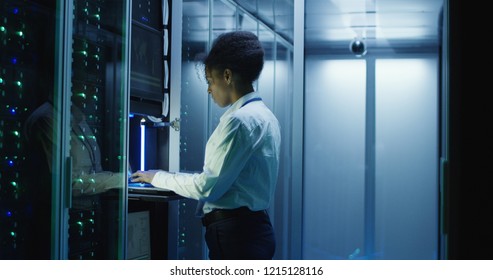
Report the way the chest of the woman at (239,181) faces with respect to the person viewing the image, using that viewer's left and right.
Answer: facing to the left of the viewer

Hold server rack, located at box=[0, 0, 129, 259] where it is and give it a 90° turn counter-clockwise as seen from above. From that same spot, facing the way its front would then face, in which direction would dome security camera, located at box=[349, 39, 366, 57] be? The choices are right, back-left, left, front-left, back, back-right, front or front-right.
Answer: front

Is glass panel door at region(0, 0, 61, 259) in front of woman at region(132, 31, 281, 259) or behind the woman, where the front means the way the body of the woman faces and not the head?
in front

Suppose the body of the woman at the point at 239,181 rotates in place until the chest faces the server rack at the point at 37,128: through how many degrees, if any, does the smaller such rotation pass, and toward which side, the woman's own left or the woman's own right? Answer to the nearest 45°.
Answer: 0° — they already face it

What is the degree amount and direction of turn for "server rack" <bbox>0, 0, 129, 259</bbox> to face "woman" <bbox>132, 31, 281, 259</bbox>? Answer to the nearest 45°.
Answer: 0° — it already faces them

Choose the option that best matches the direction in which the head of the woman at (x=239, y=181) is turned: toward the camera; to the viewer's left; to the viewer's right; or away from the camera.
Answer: to the viewer's left

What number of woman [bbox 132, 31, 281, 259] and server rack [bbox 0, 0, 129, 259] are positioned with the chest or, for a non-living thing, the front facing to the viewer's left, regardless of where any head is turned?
1

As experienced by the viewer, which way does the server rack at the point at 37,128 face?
facing the viewer and to the right of the viewer
